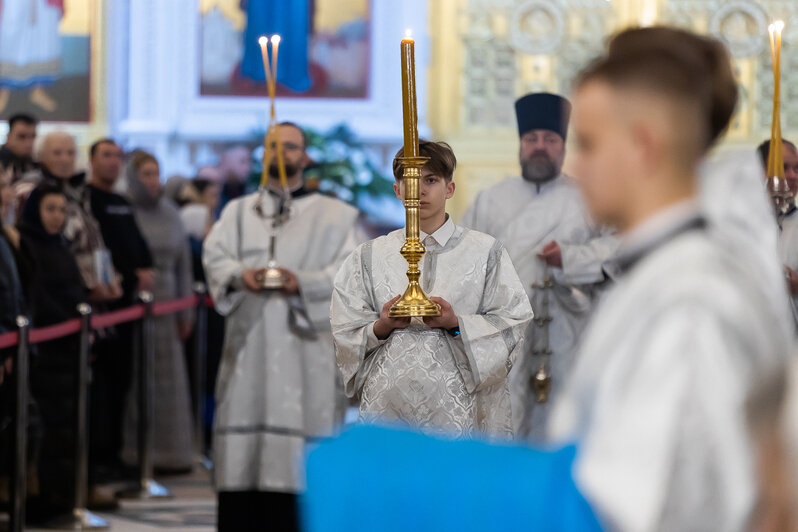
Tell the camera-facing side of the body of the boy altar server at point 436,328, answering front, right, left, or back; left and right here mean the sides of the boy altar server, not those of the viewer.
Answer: front

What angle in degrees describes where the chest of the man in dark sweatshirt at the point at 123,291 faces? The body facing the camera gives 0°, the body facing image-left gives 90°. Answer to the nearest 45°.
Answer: approximately 315°

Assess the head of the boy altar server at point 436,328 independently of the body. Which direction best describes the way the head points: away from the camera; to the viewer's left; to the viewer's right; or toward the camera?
toward the camera

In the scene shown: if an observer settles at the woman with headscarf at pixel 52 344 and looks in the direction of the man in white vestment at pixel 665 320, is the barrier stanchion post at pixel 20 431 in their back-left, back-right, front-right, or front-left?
front-right

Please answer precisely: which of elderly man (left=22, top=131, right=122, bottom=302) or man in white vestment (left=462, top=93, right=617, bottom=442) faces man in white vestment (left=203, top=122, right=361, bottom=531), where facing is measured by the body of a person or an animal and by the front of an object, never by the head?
the elderly man

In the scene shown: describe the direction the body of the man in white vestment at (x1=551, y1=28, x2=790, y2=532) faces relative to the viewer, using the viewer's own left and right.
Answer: facing to the left of the viewer

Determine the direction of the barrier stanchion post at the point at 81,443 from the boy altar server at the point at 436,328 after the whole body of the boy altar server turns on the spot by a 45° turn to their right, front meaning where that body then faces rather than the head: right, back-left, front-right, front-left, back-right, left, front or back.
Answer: right

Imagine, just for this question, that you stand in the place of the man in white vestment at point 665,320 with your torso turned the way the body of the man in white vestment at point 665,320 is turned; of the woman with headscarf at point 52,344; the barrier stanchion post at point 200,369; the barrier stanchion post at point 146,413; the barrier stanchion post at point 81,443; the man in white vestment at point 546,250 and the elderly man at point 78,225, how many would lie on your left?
0

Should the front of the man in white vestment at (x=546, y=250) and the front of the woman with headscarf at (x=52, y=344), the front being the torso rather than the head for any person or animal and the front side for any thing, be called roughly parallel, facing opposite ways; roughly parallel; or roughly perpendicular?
roughly perpendicular

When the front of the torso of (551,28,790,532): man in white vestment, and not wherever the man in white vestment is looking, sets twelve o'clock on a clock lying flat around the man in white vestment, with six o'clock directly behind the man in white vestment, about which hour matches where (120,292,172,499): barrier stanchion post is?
The barrier stanchion post is roughly at 2 o'clock from the man in white vestment.

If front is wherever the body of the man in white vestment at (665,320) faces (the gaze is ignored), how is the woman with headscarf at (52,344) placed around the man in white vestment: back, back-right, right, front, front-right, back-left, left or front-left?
front-right

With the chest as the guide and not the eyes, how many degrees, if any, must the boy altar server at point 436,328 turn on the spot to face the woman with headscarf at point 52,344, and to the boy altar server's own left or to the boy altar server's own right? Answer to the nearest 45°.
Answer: approximately 135° to the boy altar server's own right

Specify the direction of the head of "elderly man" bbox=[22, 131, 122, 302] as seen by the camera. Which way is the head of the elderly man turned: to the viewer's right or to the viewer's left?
to the viewer's right

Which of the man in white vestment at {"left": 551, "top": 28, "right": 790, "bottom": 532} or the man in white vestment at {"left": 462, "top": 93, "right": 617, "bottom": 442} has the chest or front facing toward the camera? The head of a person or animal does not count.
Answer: the man in white vestment at {"left": 462, "top": 93, "right": 617, "bottom": 442}

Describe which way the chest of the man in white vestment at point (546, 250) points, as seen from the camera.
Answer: toward the camera

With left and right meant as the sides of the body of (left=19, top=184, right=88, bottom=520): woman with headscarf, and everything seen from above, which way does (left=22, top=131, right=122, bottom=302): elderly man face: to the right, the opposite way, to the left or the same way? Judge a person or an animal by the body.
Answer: the same way

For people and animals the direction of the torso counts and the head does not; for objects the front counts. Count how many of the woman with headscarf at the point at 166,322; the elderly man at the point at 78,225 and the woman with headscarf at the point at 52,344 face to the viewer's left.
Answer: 0

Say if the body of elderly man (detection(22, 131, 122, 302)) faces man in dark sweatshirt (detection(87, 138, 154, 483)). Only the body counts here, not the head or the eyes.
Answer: no

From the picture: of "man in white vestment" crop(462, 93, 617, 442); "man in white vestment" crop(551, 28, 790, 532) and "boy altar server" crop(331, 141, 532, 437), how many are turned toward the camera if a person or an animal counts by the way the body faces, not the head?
2
